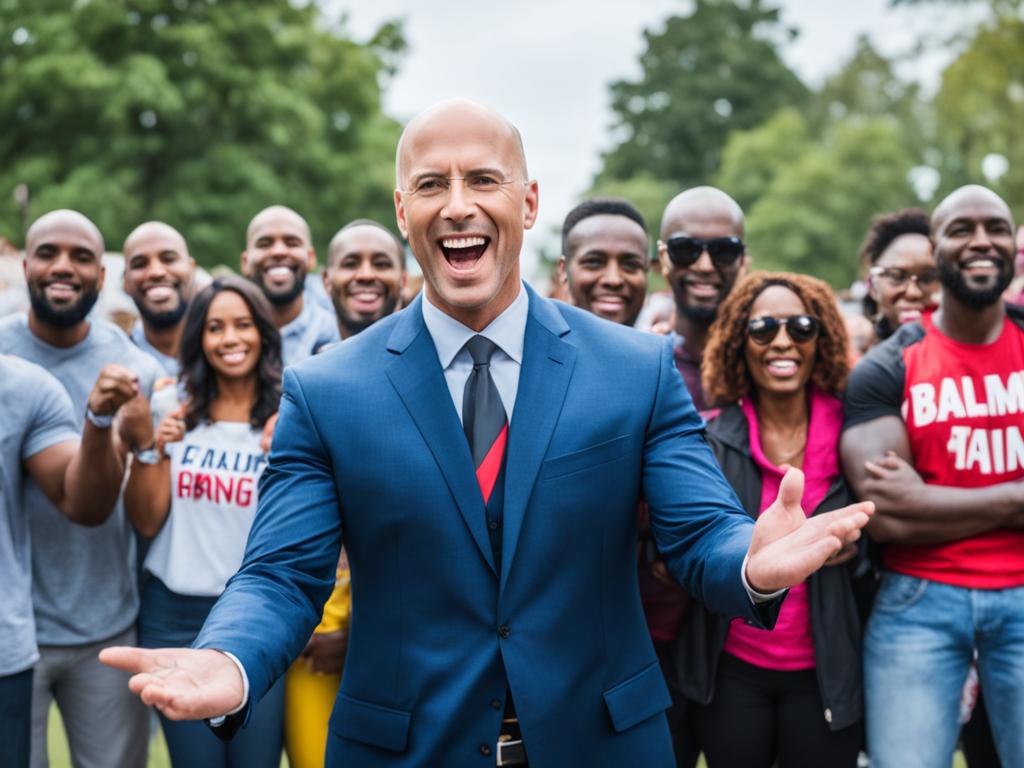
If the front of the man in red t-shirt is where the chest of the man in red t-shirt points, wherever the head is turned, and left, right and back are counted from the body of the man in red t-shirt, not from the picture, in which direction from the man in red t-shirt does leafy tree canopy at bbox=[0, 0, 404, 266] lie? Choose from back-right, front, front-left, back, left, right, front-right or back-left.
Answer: back-right

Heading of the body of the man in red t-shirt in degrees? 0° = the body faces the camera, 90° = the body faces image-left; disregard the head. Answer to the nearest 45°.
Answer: approximately 0°

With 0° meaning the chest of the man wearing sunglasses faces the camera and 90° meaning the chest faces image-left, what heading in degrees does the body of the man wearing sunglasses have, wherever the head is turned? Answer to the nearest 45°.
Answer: approximately 0°

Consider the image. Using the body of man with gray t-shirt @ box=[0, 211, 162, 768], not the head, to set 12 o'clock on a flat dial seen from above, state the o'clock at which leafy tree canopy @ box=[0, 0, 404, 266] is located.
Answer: The leafy tree canopy is roughly at 6 o'clock from the man with gray t-shirt.

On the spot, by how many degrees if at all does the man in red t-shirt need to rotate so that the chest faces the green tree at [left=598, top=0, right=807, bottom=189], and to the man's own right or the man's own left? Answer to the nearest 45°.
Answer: approximately 180°
